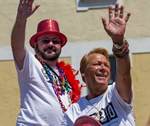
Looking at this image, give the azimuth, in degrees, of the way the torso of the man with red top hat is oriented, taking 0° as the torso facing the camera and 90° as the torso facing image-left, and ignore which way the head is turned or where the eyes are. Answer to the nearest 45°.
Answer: approximately 315°
